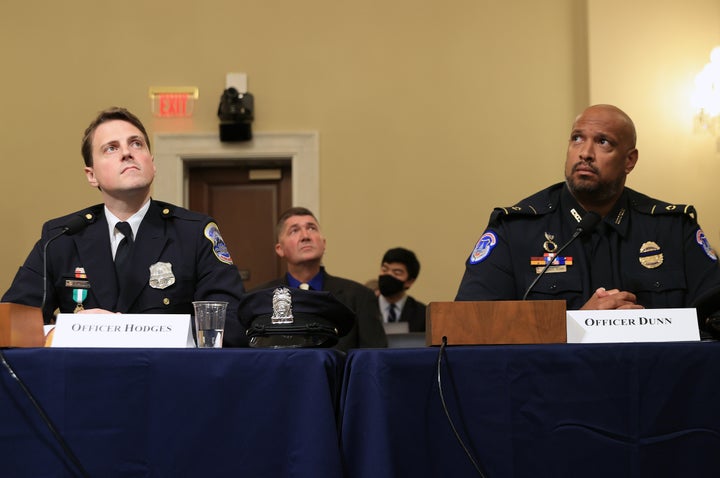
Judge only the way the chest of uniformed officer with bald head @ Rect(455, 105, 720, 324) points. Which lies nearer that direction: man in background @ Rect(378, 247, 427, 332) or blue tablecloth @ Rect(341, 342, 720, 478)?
the blue tablecloth

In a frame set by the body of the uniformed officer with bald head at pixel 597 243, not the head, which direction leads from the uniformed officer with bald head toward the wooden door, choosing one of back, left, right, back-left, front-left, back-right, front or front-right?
back-right

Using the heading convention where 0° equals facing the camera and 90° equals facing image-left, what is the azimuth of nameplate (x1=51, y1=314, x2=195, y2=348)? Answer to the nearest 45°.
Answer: approximately 0°

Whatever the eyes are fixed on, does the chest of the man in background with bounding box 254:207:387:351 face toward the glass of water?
yes
